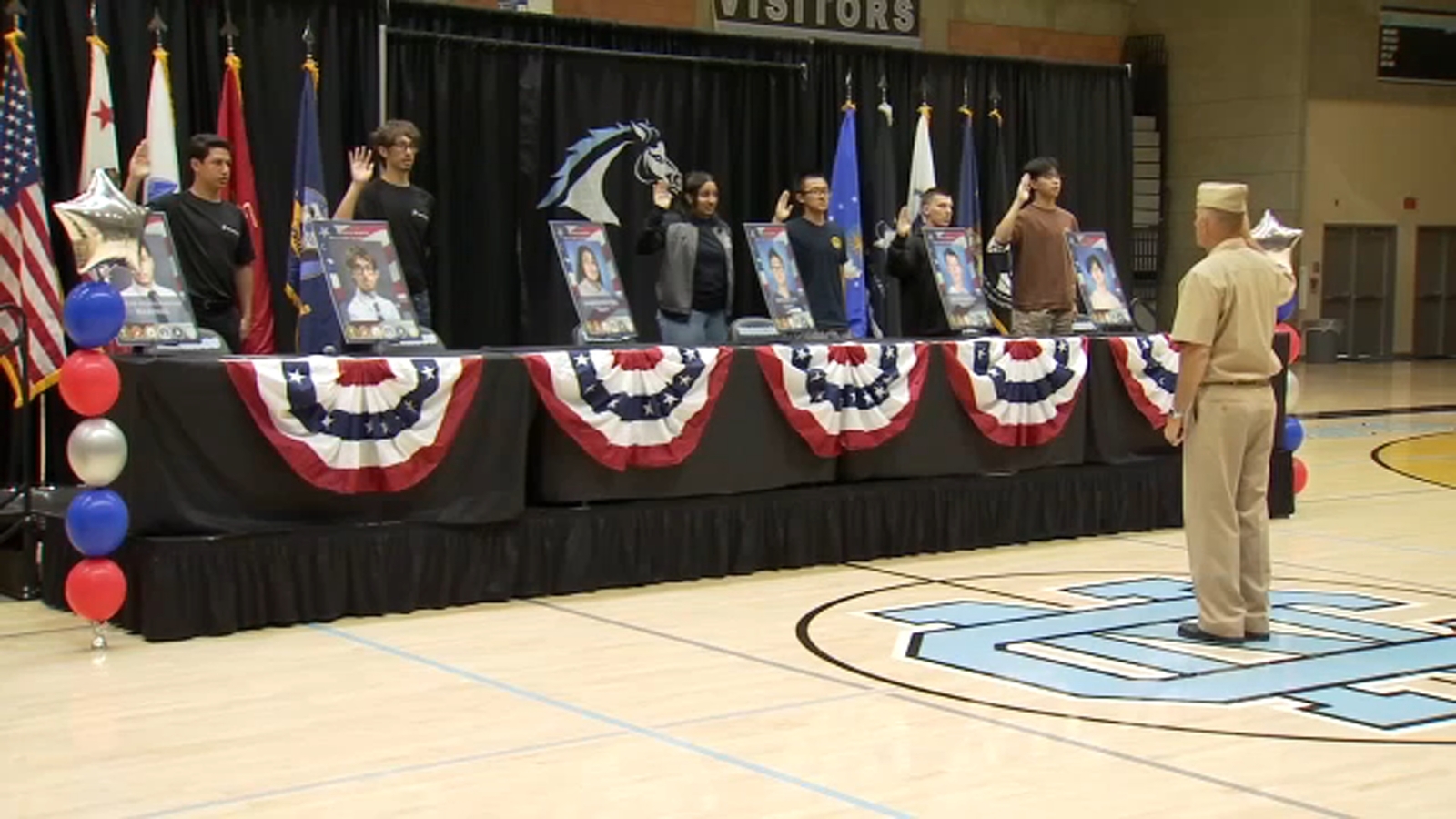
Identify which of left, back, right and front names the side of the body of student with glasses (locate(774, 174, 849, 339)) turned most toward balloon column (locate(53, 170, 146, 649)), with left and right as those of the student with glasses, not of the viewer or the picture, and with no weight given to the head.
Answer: right

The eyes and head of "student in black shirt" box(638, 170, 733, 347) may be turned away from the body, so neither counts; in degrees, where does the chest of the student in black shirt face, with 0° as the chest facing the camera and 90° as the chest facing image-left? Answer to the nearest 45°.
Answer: approximately 315°

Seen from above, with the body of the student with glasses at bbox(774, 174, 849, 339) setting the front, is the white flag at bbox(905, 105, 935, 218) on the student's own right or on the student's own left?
on the student's own left

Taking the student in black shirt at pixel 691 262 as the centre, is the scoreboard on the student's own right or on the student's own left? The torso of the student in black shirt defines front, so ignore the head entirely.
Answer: on the student's own left

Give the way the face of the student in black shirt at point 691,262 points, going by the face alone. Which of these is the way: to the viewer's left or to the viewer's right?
to the viewer's right

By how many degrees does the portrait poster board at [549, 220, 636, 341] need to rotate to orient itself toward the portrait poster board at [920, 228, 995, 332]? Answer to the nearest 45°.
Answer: approximately 90° to its left

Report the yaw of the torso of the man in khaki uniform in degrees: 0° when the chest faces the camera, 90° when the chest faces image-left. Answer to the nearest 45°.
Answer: approximately 135°

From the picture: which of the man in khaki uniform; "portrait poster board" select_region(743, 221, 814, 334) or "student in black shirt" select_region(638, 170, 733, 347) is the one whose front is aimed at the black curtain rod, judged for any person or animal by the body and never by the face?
the man in khaki uniform

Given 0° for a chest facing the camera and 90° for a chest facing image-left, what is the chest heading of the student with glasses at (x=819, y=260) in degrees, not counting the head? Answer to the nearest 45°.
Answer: approximately 315°

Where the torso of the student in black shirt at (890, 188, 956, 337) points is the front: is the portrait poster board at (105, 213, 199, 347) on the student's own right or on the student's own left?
on the student's own right

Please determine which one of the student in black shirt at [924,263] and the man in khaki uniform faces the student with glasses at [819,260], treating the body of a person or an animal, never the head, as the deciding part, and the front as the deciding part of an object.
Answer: the man in khaki uniform

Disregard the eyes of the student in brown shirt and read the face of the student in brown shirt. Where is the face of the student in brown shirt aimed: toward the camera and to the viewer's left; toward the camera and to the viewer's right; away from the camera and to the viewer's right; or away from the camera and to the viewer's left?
toward the camera and to the viewer's right

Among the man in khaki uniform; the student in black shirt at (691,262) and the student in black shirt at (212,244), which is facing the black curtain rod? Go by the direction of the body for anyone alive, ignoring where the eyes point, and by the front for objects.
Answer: the man in khaki uniform
